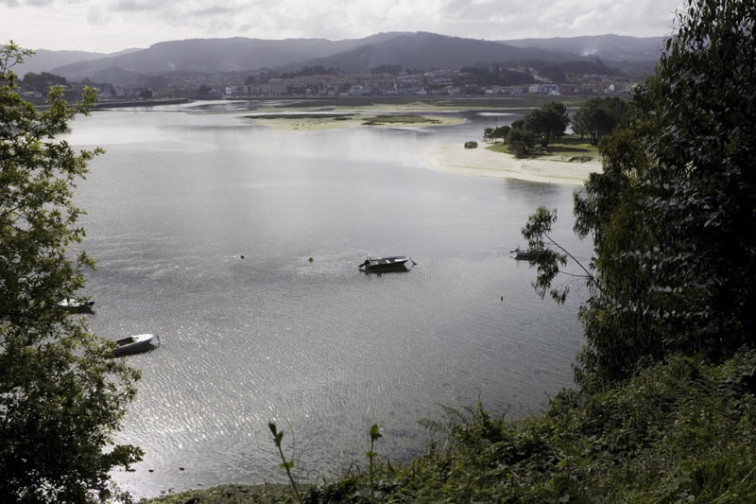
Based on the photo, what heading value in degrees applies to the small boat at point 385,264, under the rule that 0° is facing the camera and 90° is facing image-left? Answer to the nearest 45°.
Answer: approximately 270°

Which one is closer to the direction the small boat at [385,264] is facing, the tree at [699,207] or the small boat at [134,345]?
the tree

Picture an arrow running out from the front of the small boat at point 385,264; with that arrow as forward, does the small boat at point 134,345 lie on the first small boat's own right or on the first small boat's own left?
on the first small boat's own right

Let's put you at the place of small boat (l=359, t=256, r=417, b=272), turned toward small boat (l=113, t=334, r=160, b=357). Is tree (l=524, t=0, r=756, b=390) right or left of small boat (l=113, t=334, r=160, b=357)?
left

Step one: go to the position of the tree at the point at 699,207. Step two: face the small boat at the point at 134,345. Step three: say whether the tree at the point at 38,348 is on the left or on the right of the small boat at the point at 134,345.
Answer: left

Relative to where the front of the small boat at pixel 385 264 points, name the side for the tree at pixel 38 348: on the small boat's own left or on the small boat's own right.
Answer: on the small boat's own right

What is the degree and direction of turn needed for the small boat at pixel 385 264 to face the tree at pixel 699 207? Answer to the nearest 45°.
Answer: approximately 90° to its right
